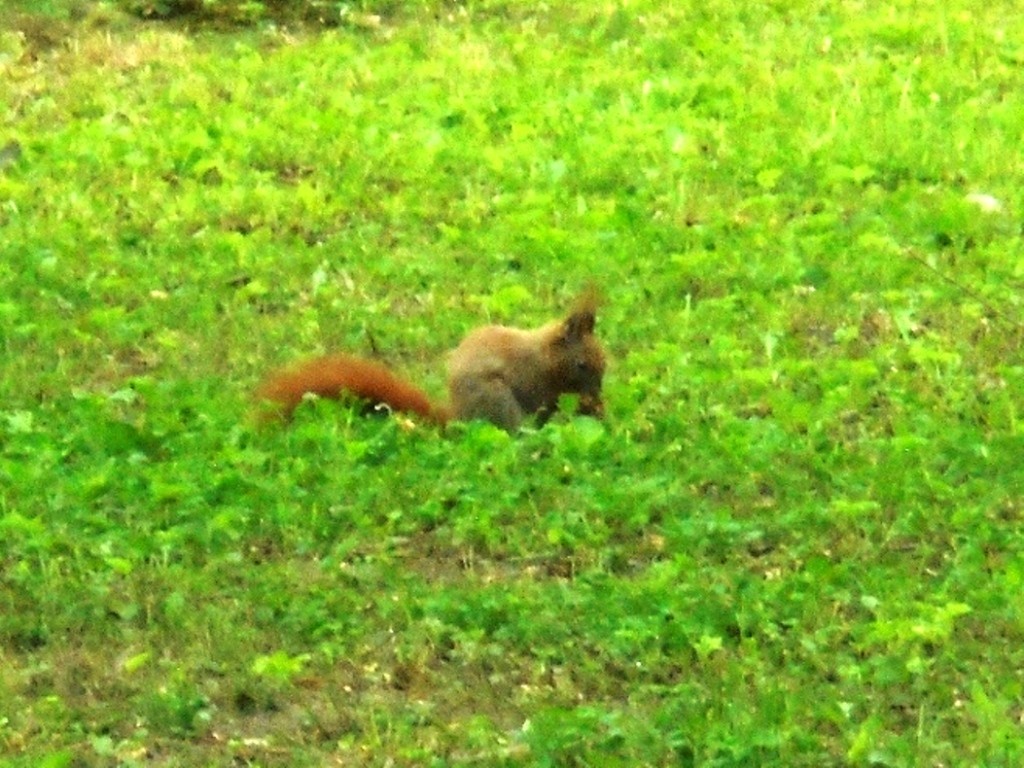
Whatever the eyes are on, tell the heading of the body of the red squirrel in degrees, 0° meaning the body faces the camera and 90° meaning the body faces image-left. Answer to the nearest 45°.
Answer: approximately 270°
